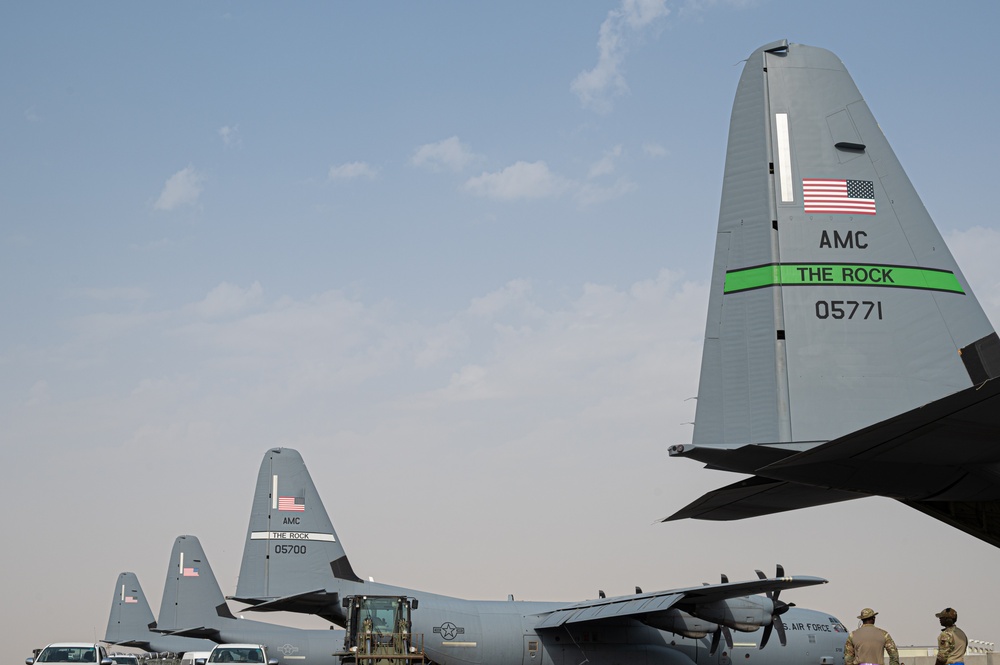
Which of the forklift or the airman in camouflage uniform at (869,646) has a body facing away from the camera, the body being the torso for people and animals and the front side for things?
the airman in camouflage uniform

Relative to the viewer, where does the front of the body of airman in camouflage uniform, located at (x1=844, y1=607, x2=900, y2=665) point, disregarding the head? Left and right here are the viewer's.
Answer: facing away from the viewer

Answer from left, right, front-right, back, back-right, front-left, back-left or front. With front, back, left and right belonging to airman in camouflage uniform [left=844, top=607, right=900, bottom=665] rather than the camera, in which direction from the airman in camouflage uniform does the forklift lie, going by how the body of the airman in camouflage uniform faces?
front-left

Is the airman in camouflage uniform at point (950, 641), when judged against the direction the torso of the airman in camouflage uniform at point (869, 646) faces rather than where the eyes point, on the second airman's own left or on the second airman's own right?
on the second airman's own right

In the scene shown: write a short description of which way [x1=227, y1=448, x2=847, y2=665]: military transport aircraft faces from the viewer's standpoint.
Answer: facing away from the viewer and to the right of the viewer

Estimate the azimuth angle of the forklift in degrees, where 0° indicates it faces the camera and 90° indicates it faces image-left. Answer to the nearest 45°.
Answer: approximately 0°

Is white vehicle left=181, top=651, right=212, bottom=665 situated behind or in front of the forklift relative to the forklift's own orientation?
behind
